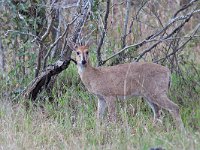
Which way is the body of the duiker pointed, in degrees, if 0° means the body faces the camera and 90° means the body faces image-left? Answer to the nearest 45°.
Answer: approximately 90°

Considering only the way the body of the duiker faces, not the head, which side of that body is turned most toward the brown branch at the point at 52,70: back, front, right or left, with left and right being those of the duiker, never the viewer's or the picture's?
front
